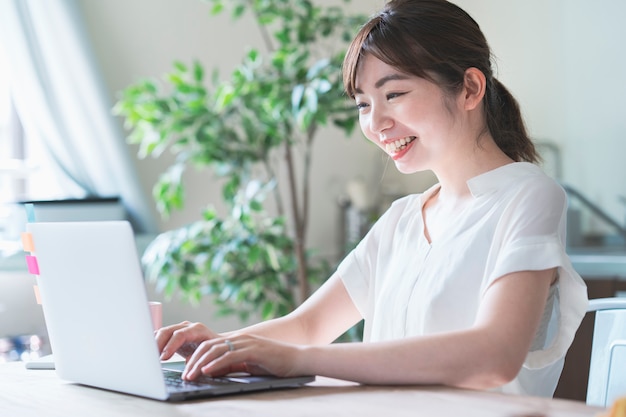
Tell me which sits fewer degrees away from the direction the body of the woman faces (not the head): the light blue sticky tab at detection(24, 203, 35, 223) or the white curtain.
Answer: the light blue sticky tab

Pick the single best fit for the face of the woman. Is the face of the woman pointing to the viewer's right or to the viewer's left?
to the viewer's left

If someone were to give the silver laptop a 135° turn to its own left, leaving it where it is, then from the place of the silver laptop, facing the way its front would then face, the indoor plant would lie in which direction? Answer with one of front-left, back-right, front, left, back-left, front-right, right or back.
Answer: right

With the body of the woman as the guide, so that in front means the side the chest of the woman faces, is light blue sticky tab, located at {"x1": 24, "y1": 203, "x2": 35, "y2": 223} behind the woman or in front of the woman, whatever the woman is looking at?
in front

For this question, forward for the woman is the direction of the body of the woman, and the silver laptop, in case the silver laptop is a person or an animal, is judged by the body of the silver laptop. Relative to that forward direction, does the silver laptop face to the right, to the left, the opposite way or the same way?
the opposite way

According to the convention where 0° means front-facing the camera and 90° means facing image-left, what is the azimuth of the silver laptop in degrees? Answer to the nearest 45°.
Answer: approximately 225°

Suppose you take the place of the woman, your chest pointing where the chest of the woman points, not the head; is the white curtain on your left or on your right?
on your right

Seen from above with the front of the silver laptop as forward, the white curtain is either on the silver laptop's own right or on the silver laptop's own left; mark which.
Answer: on the silver laptop's own left
